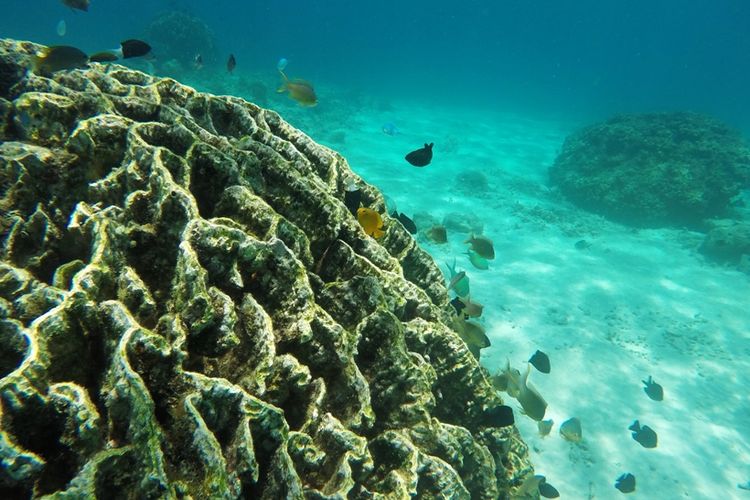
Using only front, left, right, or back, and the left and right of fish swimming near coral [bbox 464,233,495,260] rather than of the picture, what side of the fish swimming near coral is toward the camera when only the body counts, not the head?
right

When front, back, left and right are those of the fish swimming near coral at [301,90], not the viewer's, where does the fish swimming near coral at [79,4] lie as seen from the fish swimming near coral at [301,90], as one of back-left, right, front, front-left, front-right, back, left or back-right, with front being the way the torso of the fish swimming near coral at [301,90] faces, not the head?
back

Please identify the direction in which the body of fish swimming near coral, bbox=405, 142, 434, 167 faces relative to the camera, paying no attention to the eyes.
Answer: to the viewer's left

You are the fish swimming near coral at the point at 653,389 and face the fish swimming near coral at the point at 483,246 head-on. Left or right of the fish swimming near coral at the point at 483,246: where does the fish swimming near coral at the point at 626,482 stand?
left

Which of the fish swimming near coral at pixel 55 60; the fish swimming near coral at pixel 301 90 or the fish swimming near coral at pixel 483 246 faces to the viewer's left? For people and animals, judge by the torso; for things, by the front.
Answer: the fish swimming near coral at pixel 55 60

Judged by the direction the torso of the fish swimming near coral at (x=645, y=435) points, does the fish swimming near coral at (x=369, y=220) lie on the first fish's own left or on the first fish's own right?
on the first fish's own right

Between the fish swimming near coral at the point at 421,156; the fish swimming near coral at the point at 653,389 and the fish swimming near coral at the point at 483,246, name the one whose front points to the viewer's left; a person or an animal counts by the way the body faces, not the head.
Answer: the fish swimming near coral at the point at 421,156

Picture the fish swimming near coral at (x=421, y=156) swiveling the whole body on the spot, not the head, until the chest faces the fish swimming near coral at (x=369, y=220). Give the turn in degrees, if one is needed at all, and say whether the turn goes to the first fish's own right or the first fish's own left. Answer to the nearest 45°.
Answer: approximately 90° to the first fish's own left

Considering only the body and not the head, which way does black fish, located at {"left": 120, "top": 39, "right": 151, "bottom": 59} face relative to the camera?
to the viewer's right

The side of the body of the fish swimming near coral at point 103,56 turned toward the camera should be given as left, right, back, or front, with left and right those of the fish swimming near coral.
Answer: right
